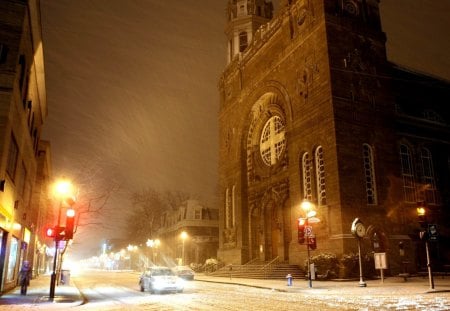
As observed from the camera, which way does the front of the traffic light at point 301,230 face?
facing the viewer

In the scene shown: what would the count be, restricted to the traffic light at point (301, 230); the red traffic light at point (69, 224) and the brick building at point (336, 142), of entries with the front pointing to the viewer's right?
0

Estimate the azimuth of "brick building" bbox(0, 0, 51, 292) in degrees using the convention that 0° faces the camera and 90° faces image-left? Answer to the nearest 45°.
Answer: approximately 270°

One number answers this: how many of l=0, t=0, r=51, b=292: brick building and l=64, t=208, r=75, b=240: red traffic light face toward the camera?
1

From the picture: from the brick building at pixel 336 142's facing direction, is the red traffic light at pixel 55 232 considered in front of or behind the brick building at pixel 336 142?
in front

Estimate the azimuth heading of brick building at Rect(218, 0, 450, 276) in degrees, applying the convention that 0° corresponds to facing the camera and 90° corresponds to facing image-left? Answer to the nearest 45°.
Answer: approximately 45°

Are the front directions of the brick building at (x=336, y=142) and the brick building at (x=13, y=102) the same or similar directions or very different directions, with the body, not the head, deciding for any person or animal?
very different directions

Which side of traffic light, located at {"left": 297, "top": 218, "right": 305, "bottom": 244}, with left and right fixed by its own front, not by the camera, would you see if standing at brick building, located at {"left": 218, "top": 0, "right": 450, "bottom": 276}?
back

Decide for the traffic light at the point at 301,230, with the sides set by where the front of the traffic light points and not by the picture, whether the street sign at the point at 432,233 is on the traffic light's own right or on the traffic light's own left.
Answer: on the traffic light's own left

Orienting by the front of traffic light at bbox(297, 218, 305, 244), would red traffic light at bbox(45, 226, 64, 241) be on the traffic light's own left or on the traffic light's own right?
on the traffic light's own right

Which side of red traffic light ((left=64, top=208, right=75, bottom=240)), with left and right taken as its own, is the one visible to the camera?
front
